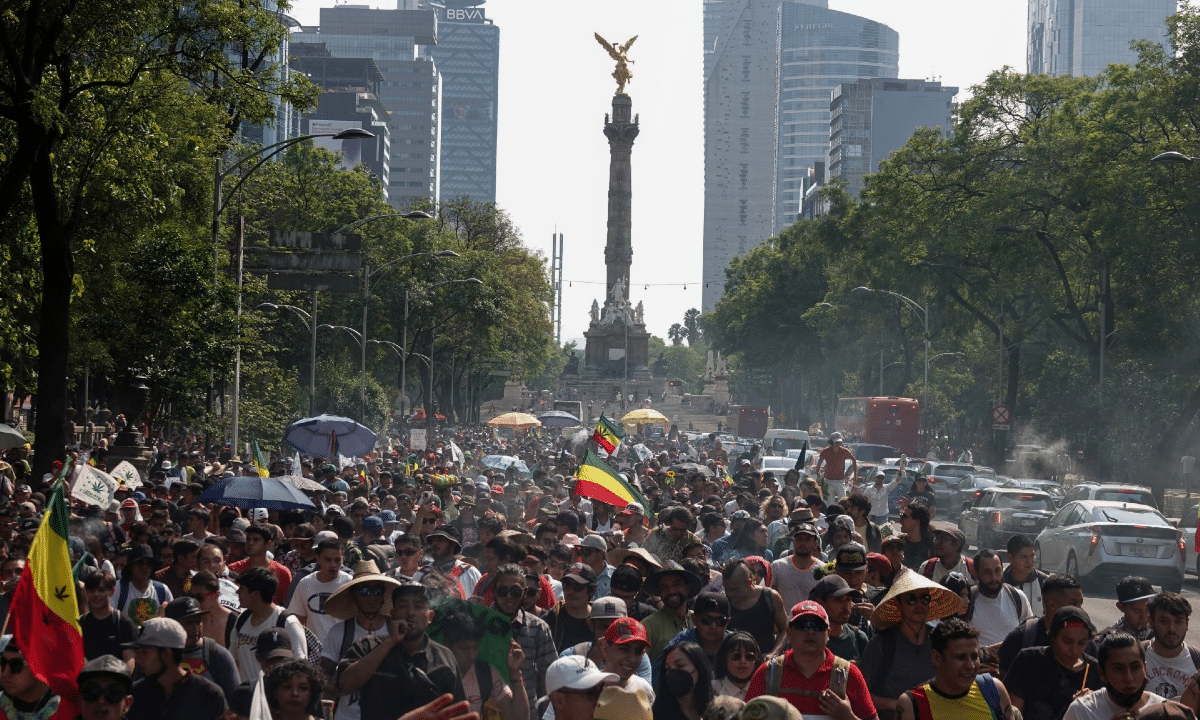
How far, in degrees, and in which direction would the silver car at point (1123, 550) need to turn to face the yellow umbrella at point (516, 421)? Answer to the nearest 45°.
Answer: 0° — it already faces it

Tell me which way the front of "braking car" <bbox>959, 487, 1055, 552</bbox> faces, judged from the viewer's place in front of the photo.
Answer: facing away from the viewer and to the left of the viewer

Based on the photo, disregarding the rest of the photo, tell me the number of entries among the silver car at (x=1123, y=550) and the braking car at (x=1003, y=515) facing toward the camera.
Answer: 0

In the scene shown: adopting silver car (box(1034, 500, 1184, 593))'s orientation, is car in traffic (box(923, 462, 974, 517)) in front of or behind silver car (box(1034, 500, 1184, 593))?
in front

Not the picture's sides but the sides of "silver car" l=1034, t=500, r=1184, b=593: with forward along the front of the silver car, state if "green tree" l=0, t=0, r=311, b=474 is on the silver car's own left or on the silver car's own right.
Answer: on the silver car's own left

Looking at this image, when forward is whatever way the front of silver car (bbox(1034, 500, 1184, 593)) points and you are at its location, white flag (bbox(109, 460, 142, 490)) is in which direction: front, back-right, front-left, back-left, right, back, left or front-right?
left

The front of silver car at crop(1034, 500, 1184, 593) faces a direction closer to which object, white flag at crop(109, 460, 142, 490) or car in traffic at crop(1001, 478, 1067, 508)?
the car in traffic

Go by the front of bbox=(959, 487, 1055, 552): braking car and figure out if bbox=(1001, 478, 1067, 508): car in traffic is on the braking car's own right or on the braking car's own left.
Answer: on the braking car's own right

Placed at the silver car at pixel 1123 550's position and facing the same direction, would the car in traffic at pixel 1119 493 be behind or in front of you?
in front

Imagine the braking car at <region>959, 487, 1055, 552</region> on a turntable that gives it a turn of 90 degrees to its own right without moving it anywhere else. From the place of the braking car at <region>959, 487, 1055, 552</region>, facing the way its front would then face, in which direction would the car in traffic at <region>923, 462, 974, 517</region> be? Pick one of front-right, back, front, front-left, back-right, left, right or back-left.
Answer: front-left

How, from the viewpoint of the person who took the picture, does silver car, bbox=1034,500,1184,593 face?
facing away from the viewer and to the left of the viewer
